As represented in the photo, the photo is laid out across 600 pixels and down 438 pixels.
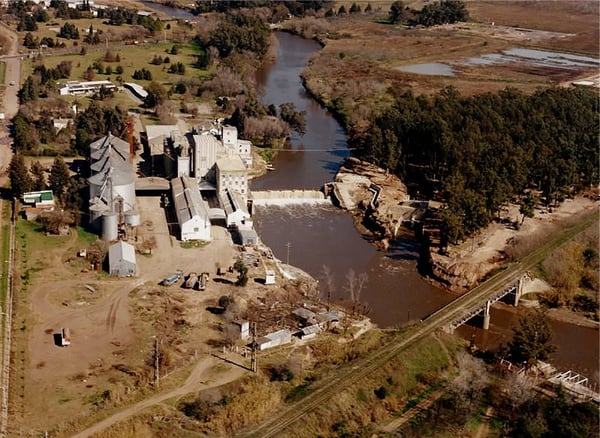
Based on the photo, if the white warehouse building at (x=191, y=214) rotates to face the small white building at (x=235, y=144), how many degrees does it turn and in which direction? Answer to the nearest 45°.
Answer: approximately 180°

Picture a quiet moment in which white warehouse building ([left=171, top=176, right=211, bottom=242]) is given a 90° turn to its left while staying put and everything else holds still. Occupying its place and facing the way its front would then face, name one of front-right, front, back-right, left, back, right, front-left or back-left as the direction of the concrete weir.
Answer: front-left

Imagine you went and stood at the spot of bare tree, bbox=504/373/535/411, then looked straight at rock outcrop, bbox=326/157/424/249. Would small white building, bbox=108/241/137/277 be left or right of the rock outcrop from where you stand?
left

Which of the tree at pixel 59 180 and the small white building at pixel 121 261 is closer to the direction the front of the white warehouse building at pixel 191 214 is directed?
the small white building

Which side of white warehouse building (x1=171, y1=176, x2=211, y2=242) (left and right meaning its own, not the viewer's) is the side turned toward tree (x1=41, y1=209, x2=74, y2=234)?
right

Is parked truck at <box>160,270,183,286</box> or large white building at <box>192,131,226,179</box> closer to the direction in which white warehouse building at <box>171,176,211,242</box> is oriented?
the parked truck

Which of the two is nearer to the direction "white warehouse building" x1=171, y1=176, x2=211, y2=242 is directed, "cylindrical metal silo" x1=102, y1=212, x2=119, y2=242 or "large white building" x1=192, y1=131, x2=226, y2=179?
the cylindrical metal silo

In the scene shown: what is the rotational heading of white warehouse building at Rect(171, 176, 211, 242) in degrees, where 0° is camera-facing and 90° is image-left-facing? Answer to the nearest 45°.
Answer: approximately 0°

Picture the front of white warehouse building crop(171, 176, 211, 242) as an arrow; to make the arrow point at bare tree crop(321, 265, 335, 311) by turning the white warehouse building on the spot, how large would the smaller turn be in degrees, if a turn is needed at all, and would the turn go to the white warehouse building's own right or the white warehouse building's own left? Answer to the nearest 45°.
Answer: approximately 45° to the white warehouse building's own left

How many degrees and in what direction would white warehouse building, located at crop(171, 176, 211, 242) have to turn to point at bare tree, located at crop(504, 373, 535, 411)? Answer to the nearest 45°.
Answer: approximately 45° to its left

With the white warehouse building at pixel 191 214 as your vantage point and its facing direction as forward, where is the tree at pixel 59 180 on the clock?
The tree is roughly at 4 o'clock from the white warehouse building.

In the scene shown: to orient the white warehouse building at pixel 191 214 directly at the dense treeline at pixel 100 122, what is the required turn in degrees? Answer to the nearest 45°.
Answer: approximately 180°

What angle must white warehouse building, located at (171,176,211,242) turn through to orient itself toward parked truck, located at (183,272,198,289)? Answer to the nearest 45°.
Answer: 0° — it already faces it
